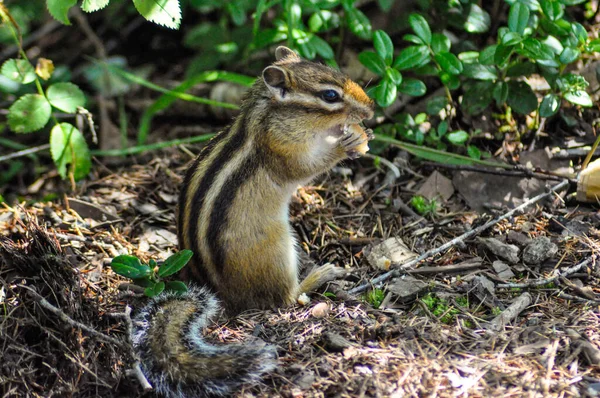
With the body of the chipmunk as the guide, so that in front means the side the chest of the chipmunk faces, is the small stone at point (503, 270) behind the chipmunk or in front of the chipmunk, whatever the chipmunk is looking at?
in front

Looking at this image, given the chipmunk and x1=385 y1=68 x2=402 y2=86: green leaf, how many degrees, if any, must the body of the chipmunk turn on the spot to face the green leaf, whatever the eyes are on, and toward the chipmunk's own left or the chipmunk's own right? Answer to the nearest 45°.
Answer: approximately 45° to the chipmunk's own left

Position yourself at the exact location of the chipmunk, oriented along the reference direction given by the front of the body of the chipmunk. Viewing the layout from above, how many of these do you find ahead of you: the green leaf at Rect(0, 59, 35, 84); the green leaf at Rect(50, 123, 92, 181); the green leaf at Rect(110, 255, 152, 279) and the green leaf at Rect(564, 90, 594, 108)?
1

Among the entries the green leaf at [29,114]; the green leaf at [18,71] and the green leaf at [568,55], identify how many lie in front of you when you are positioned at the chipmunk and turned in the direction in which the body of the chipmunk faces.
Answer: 1

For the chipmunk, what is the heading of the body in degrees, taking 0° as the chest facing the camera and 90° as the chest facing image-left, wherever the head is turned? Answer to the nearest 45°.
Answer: approximately 270°

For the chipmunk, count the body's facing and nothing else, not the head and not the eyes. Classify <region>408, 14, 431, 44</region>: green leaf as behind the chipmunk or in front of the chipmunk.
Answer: in front

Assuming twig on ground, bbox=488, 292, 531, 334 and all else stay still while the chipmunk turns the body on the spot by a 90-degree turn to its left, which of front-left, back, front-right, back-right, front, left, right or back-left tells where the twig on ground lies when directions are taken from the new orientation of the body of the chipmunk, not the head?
back-right

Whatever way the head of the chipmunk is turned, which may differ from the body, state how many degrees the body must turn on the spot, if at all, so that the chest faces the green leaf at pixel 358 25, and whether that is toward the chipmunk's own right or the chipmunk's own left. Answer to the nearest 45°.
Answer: approximately 45° to the chipmunk's own left

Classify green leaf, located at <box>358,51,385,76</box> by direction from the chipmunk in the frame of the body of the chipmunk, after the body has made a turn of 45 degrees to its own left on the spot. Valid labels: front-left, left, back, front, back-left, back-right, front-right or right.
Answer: front

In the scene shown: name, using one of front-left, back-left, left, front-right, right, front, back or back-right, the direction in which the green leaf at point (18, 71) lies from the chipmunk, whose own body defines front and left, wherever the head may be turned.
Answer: back-left

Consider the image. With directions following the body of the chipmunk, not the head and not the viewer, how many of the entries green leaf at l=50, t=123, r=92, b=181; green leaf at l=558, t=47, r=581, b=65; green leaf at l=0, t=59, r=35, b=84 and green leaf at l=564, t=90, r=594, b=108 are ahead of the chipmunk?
2

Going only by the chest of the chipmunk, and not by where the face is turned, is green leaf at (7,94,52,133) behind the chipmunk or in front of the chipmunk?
behind

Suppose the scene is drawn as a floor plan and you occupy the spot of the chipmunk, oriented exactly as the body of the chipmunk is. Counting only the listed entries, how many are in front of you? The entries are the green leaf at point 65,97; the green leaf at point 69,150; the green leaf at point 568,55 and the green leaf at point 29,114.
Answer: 1
